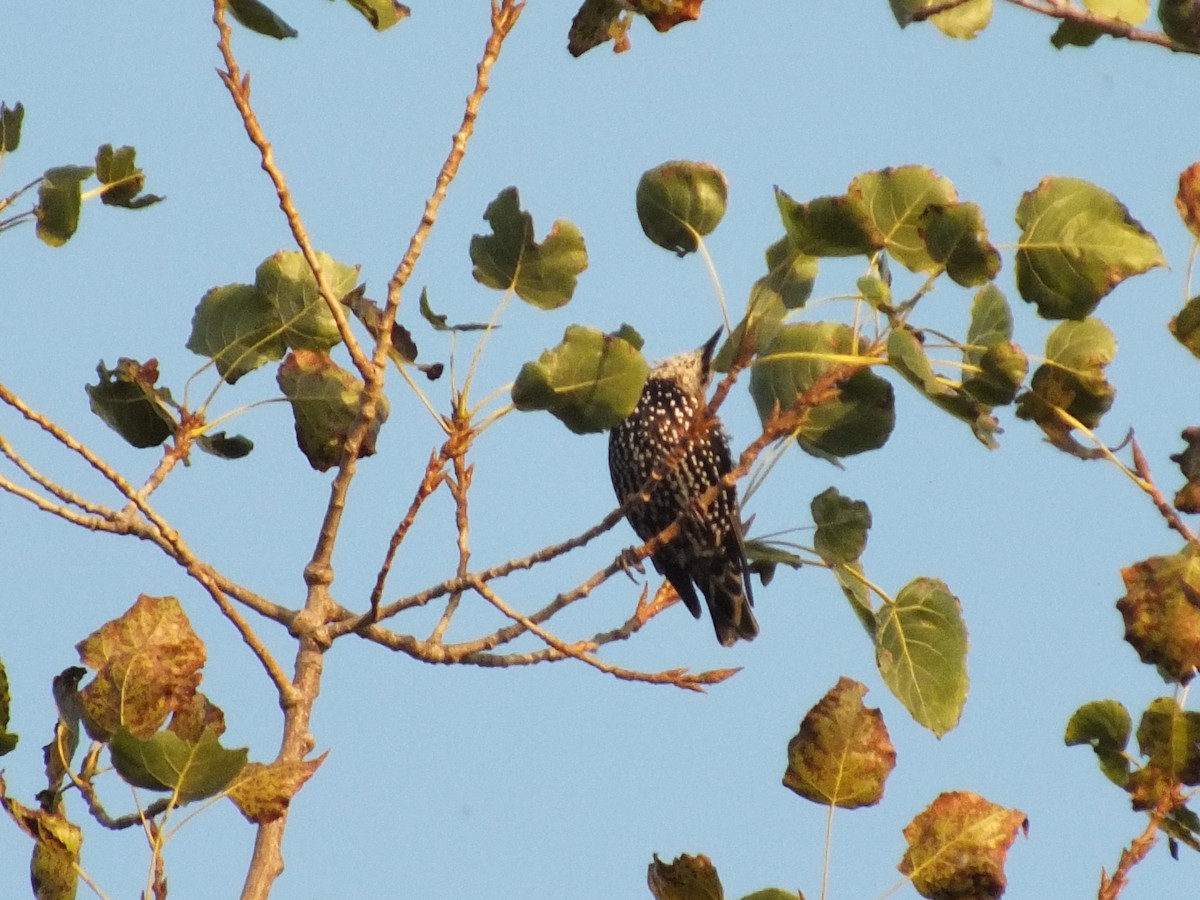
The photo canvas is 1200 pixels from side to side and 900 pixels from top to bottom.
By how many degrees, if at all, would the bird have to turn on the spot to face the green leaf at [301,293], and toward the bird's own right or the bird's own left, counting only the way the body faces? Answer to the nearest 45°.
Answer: approximately 45° to the bird's own left
